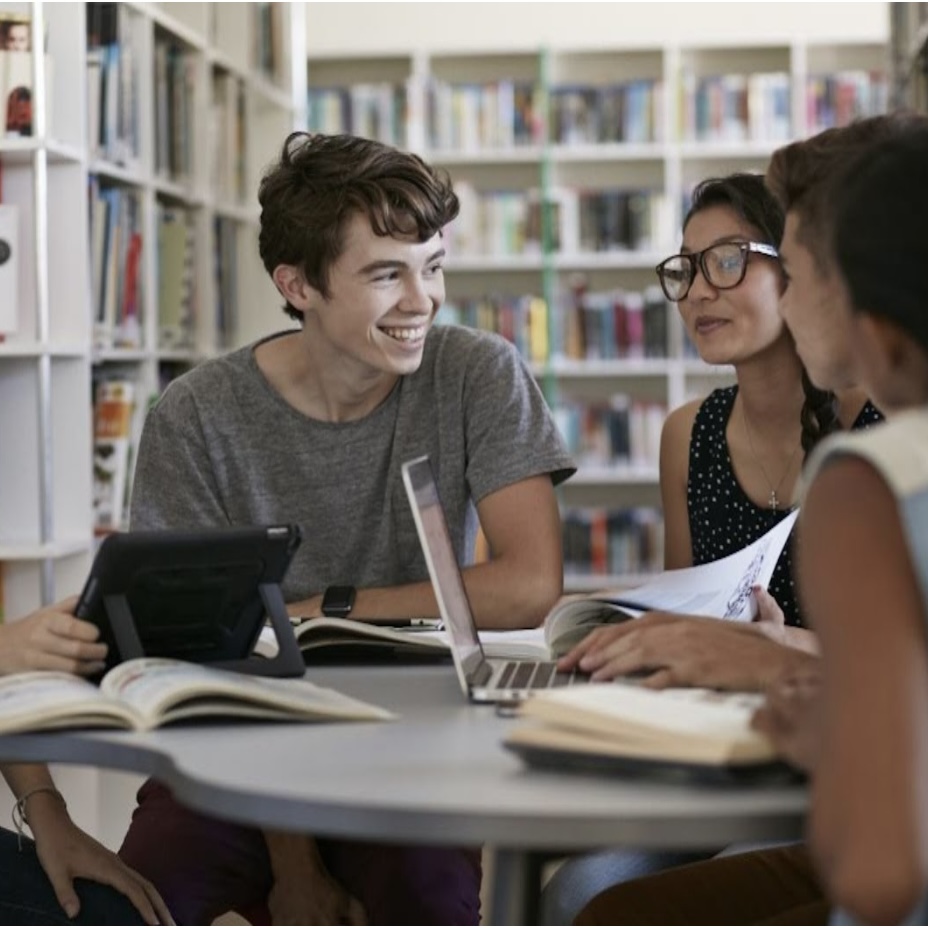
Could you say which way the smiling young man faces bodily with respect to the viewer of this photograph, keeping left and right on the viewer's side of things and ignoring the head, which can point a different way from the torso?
facing the viewer

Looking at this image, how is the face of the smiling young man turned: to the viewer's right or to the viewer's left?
to the viewer's right

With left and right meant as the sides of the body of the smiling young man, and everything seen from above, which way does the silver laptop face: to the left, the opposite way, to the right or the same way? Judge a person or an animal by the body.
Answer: to the left

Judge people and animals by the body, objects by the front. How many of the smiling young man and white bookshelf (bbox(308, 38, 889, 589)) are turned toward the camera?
2

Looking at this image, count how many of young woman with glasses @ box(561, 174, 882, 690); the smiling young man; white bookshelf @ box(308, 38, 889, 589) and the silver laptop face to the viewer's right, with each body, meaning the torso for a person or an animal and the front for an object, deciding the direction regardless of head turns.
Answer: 1

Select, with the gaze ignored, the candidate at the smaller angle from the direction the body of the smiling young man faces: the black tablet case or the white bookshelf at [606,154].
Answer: the black tablet case

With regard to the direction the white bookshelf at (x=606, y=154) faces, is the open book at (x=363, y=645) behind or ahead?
ahead

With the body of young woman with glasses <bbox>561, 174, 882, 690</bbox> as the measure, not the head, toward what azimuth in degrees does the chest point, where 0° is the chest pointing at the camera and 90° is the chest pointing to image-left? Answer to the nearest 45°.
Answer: approximately 45°

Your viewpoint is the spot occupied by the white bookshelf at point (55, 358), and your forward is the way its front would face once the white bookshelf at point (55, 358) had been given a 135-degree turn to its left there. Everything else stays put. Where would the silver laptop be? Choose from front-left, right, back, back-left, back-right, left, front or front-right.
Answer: back

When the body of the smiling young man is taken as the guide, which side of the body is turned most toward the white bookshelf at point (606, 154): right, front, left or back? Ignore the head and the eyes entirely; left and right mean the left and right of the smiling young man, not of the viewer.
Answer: back

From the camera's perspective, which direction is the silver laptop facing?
to the viewer's right
